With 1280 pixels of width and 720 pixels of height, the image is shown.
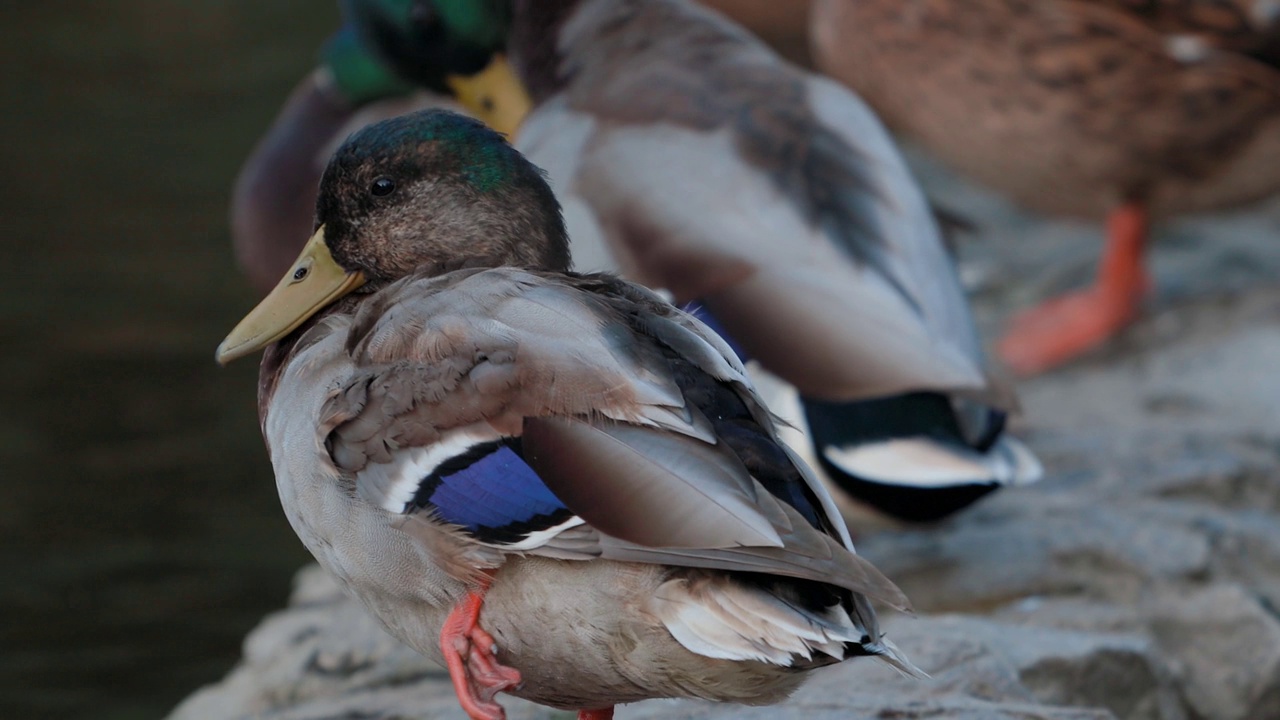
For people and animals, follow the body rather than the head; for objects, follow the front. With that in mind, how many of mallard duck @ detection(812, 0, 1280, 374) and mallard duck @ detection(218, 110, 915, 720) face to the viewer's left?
2

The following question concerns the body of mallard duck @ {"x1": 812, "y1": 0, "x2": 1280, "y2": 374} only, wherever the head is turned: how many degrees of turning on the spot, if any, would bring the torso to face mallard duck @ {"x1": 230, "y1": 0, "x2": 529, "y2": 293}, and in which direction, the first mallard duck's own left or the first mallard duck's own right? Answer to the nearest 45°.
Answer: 0° — it already faces it

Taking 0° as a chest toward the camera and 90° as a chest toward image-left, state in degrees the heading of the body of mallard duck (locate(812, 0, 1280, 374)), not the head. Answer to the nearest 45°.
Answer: approximately 90°

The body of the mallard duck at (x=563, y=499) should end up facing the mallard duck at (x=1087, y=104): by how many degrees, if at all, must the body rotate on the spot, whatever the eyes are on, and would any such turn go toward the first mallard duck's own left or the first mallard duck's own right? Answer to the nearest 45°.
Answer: approximately 135° to the first mallard duck's own right

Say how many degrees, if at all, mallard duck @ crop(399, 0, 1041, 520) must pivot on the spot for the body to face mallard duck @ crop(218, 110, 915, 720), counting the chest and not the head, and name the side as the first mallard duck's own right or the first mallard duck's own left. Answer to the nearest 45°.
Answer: approximately 135° to the first mallard duck's own left

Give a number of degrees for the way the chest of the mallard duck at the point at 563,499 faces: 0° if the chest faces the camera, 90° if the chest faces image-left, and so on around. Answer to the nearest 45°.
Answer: approximately 90°

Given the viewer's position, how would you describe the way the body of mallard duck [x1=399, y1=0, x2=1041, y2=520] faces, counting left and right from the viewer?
facing away from the viewer and to the left of the viewer

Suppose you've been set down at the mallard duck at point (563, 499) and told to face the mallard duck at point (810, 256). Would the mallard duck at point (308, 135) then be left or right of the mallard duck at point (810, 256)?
left

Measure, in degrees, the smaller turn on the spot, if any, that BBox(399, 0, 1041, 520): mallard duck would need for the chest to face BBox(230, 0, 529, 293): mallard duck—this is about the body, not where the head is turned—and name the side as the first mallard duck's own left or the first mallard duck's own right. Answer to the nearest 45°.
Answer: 0° — it already faces it

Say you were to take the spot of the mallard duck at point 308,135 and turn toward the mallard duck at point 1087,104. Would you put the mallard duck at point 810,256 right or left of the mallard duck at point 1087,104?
right
